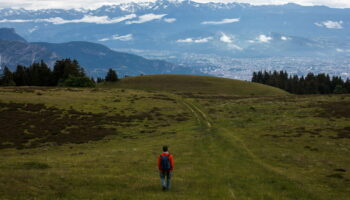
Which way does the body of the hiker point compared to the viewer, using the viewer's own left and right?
facing away from the viewer
